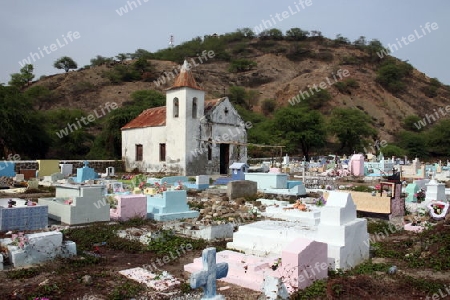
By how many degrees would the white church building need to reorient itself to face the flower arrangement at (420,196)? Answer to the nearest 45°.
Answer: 0° — it already faces it

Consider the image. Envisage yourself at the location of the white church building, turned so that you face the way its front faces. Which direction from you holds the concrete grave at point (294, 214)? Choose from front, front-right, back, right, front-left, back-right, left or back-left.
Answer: front-right

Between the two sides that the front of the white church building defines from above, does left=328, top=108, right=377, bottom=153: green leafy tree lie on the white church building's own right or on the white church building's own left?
on the white church building's own left

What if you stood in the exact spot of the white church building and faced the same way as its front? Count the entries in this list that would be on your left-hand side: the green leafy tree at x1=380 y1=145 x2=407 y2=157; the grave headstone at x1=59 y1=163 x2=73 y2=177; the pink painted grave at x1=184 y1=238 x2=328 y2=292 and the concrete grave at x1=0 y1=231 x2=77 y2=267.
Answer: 1

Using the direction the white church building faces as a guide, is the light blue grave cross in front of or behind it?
in front

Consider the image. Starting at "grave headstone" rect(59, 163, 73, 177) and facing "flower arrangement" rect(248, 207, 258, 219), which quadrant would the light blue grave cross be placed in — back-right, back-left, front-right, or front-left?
front-right

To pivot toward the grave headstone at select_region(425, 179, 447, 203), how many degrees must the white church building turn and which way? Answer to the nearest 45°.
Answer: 0° — it already faces it

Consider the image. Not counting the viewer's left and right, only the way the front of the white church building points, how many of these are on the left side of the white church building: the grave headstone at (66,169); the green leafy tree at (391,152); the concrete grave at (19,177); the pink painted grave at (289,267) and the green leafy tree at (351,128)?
2

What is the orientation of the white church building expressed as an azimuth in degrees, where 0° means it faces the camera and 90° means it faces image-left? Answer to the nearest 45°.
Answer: approximately 315°

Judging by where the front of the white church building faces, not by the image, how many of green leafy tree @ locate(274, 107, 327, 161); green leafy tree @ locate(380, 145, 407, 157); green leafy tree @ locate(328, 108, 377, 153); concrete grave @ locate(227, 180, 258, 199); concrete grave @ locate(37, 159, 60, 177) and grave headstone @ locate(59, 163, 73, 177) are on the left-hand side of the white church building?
3

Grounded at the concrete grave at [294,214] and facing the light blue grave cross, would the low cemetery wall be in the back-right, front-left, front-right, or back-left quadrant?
back-right

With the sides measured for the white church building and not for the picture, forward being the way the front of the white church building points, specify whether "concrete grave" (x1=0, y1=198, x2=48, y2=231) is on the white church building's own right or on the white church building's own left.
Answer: on the white church building's own right

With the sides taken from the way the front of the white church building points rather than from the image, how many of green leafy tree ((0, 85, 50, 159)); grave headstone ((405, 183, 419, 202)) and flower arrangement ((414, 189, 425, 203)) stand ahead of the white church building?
2

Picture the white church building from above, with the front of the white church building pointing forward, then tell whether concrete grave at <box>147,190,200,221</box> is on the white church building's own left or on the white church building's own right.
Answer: on the white church building's own right

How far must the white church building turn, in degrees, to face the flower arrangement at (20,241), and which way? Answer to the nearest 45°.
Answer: approximately 45° to its right

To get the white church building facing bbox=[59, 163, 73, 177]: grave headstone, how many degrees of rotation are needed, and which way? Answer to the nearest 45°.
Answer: approximately 135° to its right

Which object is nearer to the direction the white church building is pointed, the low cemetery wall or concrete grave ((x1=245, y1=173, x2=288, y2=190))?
the concrete grave
